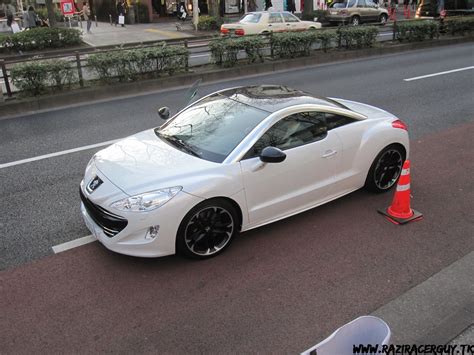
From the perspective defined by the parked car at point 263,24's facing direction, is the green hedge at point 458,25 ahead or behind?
ahead

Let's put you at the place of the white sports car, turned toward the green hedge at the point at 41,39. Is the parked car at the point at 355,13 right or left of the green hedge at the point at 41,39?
right

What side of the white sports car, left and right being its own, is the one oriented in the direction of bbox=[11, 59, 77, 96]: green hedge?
right

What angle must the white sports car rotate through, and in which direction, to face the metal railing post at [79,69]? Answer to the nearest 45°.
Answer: approximately 90° to its right

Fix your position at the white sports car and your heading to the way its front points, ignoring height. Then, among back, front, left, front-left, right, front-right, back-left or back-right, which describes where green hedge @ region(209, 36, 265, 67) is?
back-right

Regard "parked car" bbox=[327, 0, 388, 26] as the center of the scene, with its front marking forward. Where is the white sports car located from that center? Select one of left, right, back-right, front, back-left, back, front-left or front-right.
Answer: back-right

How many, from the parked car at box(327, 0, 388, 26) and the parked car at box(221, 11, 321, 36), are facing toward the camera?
0

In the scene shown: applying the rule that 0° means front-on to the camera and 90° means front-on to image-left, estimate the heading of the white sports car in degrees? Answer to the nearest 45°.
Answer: approximately 45°

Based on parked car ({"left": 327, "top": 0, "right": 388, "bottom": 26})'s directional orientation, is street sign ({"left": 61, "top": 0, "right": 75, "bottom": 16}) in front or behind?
behind

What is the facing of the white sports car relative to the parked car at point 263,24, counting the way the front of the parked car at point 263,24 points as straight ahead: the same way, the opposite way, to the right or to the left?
the opposite way

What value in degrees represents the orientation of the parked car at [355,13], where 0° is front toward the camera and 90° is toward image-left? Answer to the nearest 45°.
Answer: approximately 225°

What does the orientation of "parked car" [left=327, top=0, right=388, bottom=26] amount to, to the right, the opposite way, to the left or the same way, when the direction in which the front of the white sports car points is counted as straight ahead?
the opposite way

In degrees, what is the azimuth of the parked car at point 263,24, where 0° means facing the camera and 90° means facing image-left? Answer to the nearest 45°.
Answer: approximately 225°

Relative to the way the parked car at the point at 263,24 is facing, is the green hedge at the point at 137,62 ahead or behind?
behind
